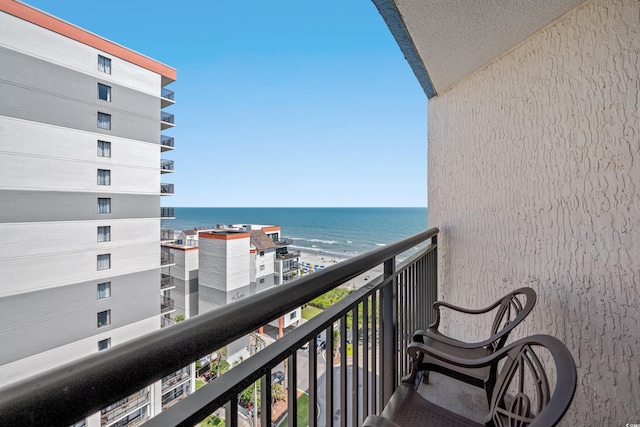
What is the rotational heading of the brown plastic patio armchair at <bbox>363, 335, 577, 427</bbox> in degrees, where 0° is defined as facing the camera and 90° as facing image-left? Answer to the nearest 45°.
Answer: approximately 135°
